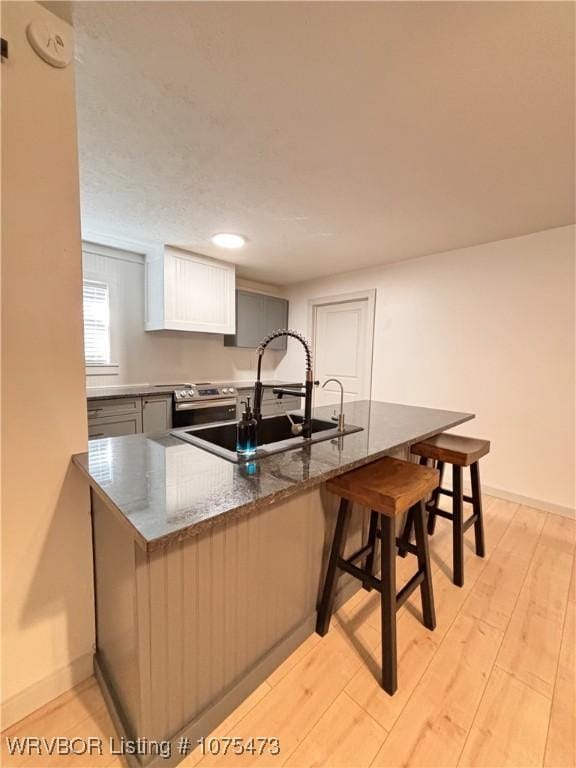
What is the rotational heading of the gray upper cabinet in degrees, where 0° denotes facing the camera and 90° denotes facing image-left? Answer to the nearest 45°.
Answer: approximately 315°

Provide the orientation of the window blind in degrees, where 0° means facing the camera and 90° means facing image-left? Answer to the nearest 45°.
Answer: approximately 315°
